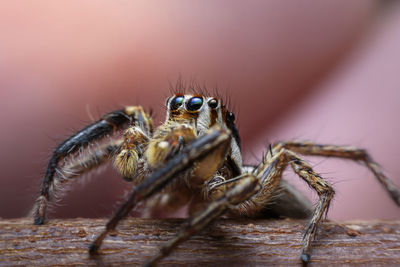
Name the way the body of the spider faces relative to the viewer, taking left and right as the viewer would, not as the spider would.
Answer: facing the viewer and to the left of the viewer
